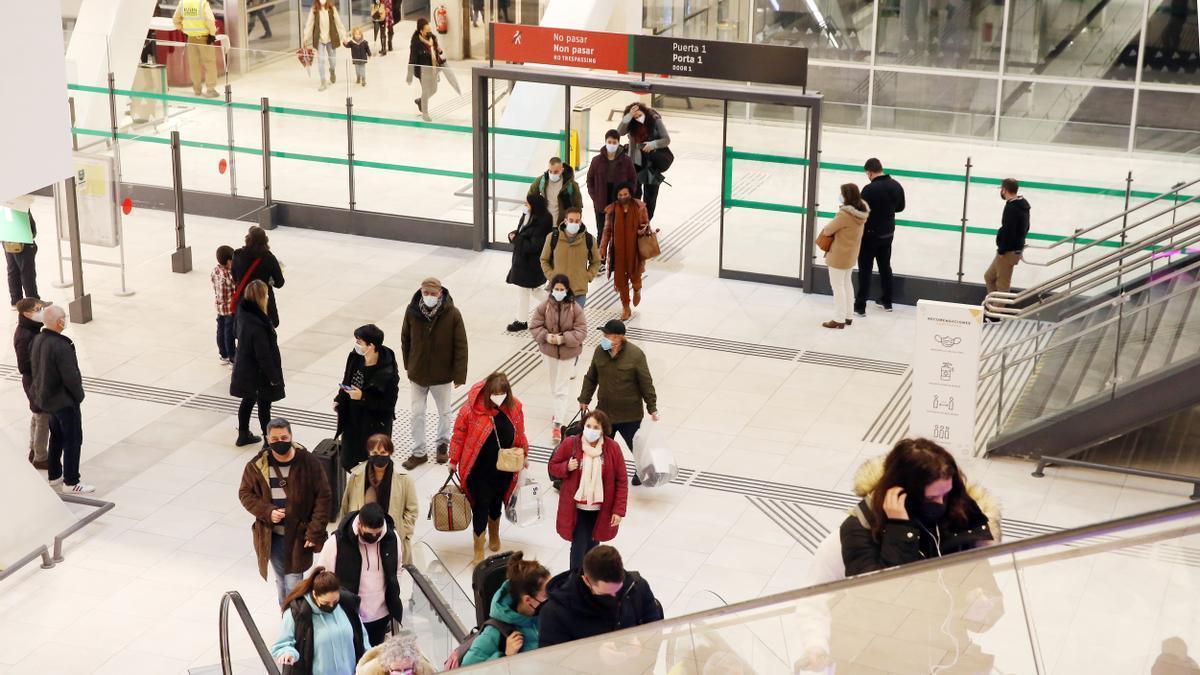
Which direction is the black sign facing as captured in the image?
toward the camera

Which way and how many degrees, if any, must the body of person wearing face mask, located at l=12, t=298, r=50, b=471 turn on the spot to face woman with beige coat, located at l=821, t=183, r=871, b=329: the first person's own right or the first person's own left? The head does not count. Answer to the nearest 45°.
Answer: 0° — they already face them

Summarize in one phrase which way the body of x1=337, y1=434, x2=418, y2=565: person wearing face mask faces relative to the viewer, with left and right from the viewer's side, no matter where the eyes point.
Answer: facing the viewer

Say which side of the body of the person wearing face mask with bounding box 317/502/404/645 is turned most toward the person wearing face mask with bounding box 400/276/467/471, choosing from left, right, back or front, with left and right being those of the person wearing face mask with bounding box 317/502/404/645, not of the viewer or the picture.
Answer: back

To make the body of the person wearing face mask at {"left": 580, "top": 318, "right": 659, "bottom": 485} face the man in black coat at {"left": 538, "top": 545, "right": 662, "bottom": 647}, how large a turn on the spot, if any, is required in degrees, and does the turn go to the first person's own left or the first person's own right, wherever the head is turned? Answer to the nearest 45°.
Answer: approximately 45° to the first person's own left

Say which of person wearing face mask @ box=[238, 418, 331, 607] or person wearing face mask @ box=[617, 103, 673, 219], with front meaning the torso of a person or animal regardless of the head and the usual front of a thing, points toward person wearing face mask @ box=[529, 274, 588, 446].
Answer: person wearing face mask @ box=[617, 103, 673, 219]

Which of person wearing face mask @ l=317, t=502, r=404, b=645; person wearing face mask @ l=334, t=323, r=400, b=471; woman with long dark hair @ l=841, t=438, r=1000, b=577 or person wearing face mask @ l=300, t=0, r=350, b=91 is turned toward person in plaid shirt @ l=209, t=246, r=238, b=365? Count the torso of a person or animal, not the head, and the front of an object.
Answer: person wearing face mask @ l=300, t=0, r=350, b=91

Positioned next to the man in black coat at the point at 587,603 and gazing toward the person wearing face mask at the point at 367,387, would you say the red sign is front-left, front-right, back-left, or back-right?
front-right

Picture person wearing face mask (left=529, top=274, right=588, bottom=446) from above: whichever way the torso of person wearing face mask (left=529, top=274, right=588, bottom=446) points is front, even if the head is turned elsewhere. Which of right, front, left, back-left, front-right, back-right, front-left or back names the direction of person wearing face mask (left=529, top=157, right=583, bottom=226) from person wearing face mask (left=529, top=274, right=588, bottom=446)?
back

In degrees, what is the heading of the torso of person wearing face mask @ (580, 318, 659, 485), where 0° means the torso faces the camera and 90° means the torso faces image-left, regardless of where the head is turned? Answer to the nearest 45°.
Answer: approximately 45°

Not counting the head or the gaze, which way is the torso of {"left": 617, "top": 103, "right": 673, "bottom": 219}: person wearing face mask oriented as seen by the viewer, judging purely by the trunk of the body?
toward the camera

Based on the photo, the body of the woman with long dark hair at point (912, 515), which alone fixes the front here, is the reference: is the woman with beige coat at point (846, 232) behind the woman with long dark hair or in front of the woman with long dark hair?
behind

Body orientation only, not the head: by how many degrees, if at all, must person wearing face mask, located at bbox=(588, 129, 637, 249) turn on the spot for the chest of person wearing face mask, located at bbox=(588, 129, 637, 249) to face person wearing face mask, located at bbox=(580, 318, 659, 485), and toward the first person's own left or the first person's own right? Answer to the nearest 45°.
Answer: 0° — they already face them
